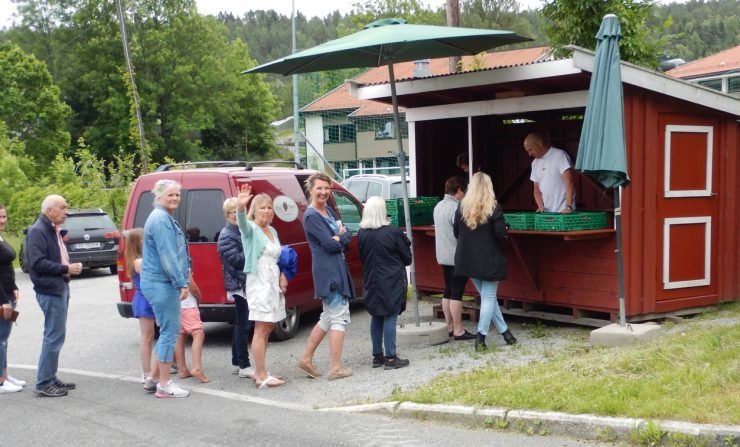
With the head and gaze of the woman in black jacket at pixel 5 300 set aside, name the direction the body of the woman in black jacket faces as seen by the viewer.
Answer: to the viewer's right

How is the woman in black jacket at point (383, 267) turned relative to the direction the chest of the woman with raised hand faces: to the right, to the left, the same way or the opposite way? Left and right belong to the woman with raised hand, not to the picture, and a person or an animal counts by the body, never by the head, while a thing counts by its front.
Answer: to the left

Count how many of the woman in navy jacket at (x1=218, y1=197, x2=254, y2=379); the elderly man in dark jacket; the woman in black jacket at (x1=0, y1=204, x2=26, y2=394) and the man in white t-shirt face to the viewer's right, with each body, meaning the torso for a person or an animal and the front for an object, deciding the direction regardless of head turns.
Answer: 3

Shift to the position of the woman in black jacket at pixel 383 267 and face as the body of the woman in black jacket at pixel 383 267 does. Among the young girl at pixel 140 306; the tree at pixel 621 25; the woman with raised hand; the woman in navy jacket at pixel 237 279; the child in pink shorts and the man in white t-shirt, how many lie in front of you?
2

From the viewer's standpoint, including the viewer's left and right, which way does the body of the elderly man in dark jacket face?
facing to the right of the viewer

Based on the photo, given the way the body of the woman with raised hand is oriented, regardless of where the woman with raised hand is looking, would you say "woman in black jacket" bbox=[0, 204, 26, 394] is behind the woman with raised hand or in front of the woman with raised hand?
behind

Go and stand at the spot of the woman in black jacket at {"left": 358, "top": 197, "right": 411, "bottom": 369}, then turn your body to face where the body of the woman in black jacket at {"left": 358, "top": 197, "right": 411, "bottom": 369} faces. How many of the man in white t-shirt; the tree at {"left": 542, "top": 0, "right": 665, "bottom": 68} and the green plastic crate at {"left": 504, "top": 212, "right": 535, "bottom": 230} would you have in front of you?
3

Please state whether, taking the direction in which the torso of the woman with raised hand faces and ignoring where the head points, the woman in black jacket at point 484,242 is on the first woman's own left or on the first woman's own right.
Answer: on the first woman's own left

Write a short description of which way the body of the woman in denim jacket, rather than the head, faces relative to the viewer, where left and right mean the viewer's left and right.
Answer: facing to the right of the viewer

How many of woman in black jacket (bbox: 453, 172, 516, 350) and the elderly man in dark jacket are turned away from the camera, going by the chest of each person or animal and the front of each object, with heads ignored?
1

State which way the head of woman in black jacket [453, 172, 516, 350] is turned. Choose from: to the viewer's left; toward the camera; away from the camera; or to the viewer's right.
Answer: away from the camera

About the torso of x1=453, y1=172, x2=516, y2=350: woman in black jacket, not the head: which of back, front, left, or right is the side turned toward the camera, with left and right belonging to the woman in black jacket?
back

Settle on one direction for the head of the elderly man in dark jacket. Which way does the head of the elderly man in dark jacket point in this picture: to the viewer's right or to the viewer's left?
to the viewer's right

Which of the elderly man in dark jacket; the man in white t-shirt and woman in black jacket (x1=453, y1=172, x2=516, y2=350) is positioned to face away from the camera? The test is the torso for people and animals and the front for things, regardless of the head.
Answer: the woman in black jacket

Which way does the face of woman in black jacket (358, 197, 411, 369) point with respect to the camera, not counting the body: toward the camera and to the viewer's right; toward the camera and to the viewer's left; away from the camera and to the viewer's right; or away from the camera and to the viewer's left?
away from the camera and to the viewer's right

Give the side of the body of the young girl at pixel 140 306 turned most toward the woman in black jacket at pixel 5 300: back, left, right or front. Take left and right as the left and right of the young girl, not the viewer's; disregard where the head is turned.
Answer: back
